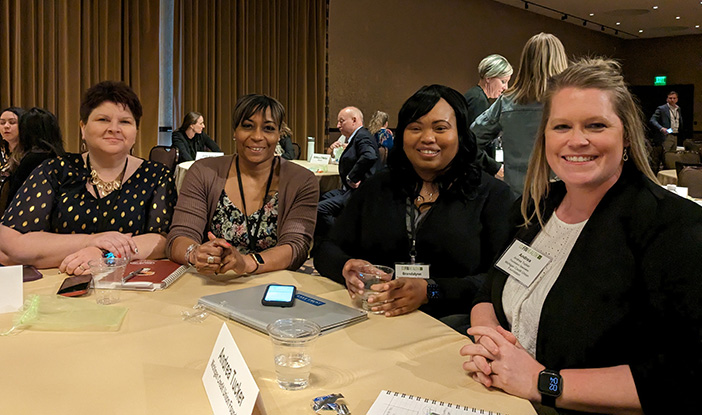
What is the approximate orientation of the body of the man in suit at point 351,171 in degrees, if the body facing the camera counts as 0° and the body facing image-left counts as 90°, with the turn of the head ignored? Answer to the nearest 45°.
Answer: approximately 90°

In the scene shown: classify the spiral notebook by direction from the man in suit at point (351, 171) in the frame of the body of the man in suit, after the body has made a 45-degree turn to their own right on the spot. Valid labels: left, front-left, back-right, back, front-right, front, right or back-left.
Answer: back-left

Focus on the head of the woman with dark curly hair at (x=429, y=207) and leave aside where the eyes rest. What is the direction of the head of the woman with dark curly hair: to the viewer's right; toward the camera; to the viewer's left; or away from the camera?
toward the camera

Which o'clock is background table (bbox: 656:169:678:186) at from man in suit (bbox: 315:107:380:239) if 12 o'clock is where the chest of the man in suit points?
The background table is roughly at 6 o'clock from the man in suit.

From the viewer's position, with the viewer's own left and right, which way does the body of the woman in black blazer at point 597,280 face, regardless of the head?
facing the viewer and to the left of the viewer

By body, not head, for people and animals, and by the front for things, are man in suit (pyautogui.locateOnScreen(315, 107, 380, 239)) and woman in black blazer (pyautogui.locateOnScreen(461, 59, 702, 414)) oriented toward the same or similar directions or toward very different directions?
same or similar directions

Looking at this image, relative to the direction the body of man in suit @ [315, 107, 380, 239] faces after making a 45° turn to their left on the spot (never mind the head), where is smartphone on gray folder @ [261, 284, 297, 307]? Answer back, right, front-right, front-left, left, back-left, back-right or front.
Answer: front-left

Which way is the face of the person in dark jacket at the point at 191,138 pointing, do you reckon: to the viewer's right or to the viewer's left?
to the viewer's right

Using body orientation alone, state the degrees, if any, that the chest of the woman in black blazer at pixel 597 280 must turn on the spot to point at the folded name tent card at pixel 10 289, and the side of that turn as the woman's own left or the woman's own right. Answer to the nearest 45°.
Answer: approximately 45° to the woman's own right

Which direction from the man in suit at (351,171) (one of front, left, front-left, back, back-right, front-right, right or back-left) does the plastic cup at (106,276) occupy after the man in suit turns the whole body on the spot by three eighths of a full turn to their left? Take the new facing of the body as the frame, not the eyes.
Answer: front-right

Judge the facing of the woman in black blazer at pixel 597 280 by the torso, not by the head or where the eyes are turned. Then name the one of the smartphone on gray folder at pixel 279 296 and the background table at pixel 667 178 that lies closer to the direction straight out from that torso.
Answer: the smartphone on gray folder

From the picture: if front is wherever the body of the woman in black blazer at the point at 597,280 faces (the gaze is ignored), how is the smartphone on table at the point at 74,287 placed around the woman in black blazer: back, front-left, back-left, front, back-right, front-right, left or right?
front-right

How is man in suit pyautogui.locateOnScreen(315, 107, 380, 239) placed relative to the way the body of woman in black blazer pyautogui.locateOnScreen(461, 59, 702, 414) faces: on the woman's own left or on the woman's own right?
on the woman's own right

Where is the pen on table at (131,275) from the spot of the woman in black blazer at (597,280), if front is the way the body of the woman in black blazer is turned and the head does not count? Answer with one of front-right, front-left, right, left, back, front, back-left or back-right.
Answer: front-right

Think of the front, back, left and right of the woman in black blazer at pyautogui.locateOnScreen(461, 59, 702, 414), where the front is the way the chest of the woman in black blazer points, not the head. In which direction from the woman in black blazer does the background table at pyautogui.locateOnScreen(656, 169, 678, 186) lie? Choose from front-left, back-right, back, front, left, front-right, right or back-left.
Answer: back-right
